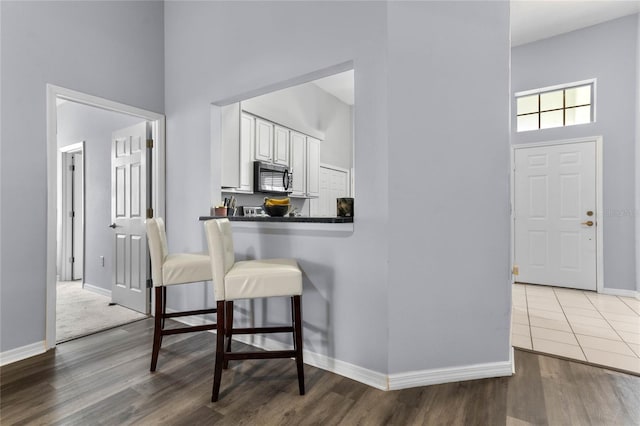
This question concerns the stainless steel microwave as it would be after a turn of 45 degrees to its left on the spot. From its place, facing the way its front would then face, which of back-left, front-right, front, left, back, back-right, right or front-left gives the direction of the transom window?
front

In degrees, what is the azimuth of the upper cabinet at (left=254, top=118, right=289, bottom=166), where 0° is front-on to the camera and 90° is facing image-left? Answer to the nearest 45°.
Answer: approximately 315°

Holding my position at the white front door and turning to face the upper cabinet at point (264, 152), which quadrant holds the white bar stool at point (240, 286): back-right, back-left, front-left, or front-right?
front-left

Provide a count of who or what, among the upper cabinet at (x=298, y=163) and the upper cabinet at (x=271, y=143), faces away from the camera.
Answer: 0

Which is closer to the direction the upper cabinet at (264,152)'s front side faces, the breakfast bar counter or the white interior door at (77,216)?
the breakfast bar counter

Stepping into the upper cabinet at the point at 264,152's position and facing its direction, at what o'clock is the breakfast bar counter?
The breakfast bar counter is roughly at 1 o'clock from the upper cabinet.

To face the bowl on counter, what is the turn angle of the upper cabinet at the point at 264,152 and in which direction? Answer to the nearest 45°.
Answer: approximately 45° to its right

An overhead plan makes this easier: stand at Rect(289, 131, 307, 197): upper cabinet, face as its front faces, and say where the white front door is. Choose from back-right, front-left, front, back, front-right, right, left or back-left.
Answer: front-left

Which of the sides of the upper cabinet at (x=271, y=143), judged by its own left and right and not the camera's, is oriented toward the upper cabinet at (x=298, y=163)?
left

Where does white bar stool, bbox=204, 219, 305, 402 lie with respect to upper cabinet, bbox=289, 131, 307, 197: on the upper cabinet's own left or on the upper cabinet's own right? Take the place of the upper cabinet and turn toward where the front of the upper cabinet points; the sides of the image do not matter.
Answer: on the upper cabinet's own right

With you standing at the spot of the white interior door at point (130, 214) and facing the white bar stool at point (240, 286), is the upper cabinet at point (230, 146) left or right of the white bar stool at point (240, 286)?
left

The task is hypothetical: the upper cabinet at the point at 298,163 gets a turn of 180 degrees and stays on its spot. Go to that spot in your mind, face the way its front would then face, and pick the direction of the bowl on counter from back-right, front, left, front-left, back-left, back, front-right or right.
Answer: back-left

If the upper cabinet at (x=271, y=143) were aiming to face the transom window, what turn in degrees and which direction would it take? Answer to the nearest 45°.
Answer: approximately 45° to its left

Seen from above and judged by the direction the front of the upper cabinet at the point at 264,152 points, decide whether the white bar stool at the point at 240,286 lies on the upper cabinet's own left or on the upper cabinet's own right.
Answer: on the upper cabinet's own right
